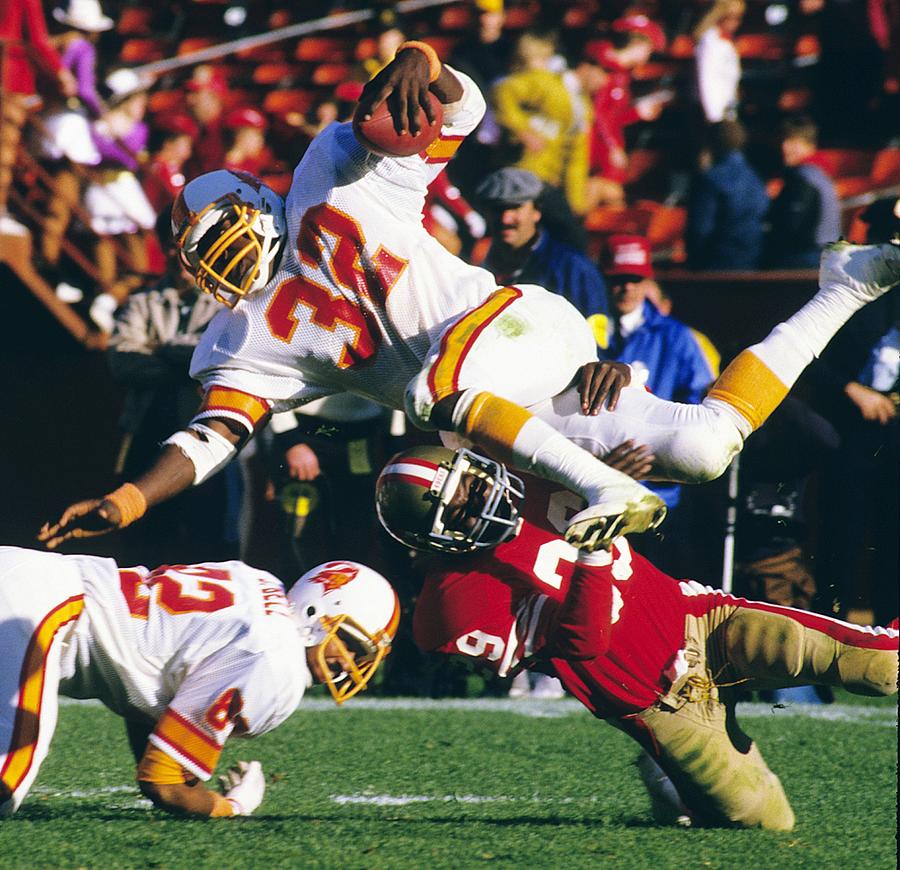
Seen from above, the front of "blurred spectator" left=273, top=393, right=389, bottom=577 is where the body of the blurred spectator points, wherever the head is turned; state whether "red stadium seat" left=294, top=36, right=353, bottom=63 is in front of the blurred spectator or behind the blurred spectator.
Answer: behind

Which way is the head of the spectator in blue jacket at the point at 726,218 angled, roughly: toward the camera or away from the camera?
away from the camera

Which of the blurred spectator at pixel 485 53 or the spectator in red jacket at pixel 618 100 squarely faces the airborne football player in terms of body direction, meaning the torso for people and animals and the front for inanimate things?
the blurred spectator

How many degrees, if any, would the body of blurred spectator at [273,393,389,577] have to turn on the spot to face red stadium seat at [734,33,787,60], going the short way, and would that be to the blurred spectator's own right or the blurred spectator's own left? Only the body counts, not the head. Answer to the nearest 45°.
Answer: approximately 135° to the blurred spectator's own left

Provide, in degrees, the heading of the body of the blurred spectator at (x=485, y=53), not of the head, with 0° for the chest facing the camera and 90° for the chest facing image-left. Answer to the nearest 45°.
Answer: approximately 0°

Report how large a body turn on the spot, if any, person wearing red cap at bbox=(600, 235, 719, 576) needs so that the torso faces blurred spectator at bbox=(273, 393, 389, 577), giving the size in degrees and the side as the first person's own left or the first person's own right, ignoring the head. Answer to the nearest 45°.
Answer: approximately 45° to the first person's own right

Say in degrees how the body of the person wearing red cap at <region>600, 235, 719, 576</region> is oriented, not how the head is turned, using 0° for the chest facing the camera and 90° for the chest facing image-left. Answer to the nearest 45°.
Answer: approximately 45°

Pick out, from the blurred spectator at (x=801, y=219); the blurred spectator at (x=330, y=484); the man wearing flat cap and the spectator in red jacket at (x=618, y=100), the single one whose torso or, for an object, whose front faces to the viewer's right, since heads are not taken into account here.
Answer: the spectator in red jacket
